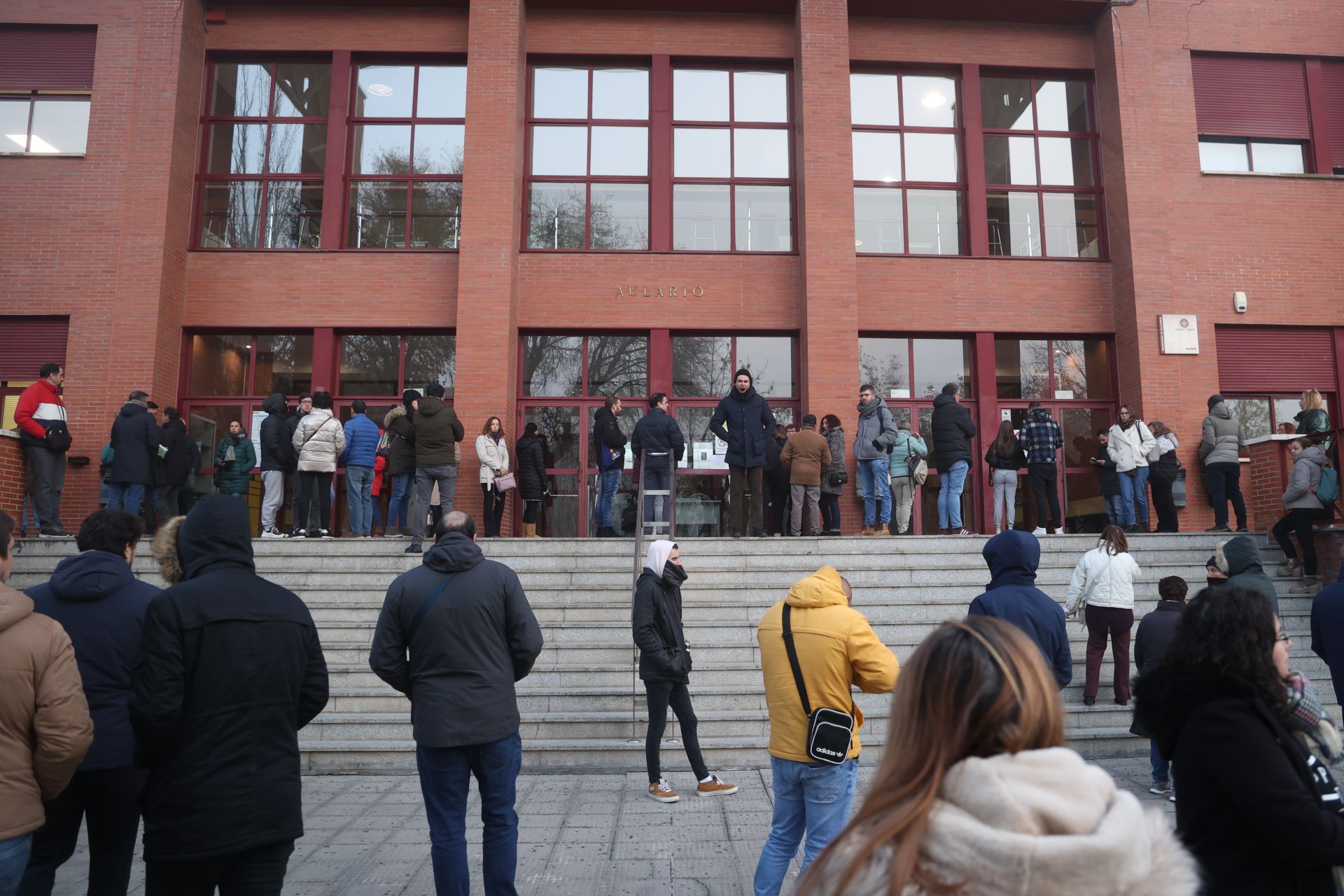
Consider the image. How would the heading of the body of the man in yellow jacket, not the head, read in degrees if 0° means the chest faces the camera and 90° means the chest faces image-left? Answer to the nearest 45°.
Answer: approximately 225°

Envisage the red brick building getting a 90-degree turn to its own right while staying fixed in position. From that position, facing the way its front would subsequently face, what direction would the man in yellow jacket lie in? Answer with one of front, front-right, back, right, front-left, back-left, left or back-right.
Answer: left

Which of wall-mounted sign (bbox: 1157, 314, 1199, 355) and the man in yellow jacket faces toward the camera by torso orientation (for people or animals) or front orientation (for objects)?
the wall-mounted sign

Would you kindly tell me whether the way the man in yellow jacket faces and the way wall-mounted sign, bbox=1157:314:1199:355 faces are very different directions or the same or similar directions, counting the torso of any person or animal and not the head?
very different directions

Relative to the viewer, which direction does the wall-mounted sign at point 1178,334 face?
toward the camera

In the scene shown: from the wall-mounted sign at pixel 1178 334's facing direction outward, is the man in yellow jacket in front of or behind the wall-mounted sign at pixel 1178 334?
in front

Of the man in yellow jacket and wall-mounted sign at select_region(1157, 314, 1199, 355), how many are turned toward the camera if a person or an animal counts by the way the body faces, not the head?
1

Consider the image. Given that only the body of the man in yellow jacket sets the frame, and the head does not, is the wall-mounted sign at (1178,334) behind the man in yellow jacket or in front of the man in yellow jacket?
in front
